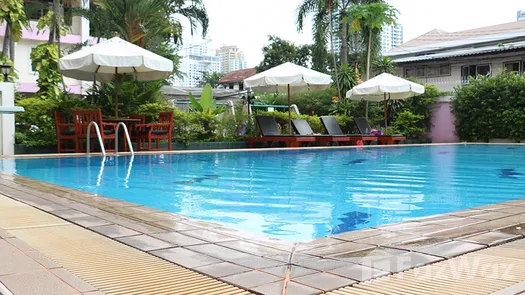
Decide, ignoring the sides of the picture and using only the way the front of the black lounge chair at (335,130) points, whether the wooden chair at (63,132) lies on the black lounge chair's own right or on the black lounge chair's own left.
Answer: on the black lounge chair's own right

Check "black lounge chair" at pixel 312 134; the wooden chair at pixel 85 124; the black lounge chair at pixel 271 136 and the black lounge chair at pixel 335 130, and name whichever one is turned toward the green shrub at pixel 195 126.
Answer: the wooden chair

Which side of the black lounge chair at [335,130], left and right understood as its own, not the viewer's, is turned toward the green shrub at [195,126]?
right

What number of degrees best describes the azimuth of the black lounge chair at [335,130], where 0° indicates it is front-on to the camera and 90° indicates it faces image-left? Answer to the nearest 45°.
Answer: approximately 315°

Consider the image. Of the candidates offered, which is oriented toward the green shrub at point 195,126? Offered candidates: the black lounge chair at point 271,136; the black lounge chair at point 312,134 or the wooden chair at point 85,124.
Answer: the wooden chair

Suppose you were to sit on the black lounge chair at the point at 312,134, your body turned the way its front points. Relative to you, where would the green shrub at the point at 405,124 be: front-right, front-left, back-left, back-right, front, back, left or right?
left

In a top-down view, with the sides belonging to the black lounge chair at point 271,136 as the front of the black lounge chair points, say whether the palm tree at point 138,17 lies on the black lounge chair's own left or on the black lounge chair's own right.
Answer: on the black lounge chair's own right

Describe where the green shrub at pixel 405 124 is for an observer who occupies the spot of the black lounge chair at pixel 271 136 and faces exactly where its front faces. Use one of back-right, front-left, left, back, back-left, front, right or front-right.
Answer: left

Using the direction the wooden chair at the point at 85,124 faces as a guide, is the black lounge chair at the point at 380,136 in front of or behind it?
in front

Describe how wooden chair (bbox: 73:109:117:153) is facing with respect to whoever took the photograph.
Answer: facing away from the viewer and to the right of the viewer

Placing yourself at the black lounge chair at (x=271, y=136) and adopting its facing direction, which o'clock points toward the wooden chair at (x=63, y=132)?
The wooden chair is roughly at 3 o'clock from the black lounge chair.

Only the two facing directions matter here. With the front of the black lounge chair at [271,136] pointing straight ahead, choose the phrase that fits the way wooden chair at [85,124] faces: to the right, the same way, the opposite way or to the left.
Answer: to the left

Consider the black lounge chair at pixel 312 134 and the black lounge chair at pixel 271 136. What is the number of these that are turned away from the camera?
0

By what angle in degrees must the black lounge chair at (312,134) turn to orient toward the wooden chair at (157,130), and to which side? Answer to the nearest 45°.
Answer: approximately 90° to its right
